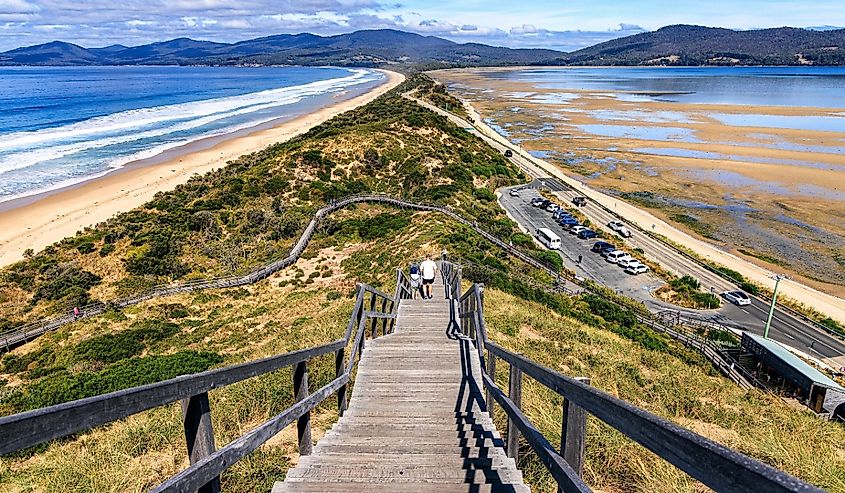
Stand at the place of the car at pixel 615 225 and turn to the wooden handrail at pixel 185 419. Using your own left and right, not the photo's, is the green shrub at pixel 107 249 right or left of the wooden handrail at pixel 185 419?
right

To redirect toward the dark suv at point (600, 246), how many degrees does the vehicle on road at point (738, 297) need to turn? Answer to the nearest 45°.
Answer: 0° — it already faces it

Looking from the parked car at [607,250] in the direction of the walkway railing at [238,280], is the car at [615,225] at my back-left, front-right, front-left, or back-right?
back-right

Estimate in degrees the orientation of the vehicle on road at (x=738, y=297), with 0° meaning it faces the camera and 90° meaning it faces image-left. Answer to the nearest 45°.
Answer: approximately 135°
